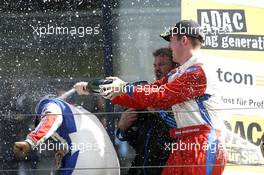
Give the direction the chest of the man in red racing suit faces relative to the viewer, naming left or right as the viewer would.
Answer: facing to the left of the viewer

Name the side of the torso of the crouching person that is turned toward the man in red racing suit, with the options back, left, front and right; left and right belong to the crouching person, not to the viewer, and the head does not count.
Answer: back

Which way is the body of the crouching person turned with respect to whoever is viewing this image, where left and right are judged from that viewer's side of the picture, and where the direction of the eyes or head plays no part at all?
facing to the left of the viewer

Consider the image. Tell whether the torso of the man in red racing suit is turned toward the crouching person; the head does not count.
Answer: yes
